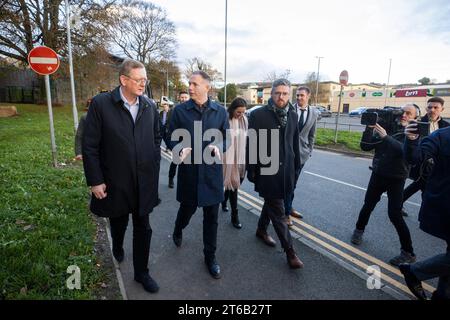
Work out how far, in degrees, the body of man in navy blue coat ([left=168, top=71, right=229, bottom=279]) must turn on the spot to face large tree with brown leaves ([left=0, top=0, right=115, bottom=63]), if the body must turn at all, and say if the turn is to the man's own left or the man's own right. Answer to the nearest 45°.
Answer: approximately 135° to the man's own right

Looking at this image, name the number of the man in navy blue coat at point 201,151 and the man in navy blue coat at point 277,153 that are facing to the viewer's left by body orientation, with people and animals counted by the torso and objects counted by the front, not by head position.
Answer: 0

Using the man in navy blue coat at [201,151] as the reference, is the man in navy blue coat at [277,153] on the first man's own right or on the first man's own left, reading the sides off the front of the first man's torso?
on the first man's own left

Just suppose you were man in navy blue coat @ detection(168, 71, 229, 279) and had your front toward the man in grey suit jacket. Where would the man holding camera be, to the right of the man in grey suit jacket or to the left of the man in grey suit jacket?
right

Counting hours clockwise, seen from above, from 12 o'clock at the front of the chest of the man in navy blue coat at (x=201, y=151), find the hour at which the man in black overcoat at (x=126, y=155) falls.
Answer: The man in black overcoat is roughly at 2 o'clock from the man in navy blue coat.

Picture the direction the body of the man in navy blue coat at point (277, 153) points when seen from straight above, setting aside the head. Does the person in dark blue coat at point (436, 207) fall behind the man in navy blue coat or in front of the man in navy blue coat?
in front

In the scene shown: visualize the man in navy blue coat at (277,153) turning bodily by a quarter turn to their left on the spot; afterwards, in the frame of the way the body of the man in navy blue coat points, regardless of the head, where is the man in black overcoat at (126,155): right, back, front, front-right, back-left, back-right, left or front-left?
back

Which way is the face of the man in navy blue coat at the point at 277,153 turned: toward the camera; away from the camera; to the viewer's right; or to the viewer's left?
toward the camera

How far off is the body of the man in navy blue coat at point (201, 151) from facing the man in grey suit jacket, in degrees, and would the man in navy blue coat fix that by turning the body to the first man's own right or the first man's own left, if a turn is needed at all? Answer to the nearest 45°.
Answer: approximately 135° to the first man's own left

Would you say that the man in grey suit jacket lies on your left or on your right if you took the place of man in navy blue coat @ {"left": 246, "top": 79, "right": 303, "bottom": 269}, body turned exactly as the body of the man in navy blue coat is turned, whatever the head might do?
on your left

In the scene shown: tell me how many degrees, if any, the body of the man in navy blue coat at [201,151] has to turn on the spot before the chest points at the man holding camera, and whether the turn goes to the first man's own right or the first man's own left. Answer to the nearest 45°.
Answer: approximately 90° to the first man's own left

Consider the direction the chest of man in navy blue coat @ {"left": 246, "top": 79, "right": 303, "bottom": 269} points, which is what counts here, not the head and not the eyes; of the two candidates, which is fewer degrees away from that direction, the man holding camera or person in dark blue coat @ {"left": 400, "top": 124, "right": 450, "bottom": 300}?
the person in dark blue coat

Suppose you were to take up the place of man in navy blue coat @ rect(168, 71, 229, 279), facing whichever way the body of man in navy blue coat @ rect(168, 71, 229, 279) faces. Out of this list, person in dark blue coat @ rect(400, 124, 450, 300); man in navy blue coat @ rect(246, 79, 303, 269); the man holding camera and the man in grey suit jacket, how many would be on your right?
0

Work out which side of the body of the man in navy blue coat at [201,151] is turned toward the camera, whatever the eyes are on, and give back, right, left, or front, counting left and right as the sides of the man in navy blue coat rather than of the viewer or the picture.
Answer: front

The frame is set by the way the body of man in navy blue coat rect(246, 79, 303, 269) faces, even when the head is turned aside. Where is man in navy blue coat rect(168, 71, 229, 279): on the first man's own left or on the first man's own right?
on the first man's own right

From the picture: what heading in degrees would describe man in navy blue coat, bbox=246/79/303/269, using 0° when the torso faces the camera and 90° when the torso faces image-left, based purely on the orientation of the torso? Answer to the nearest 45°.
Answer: approximately 315°
